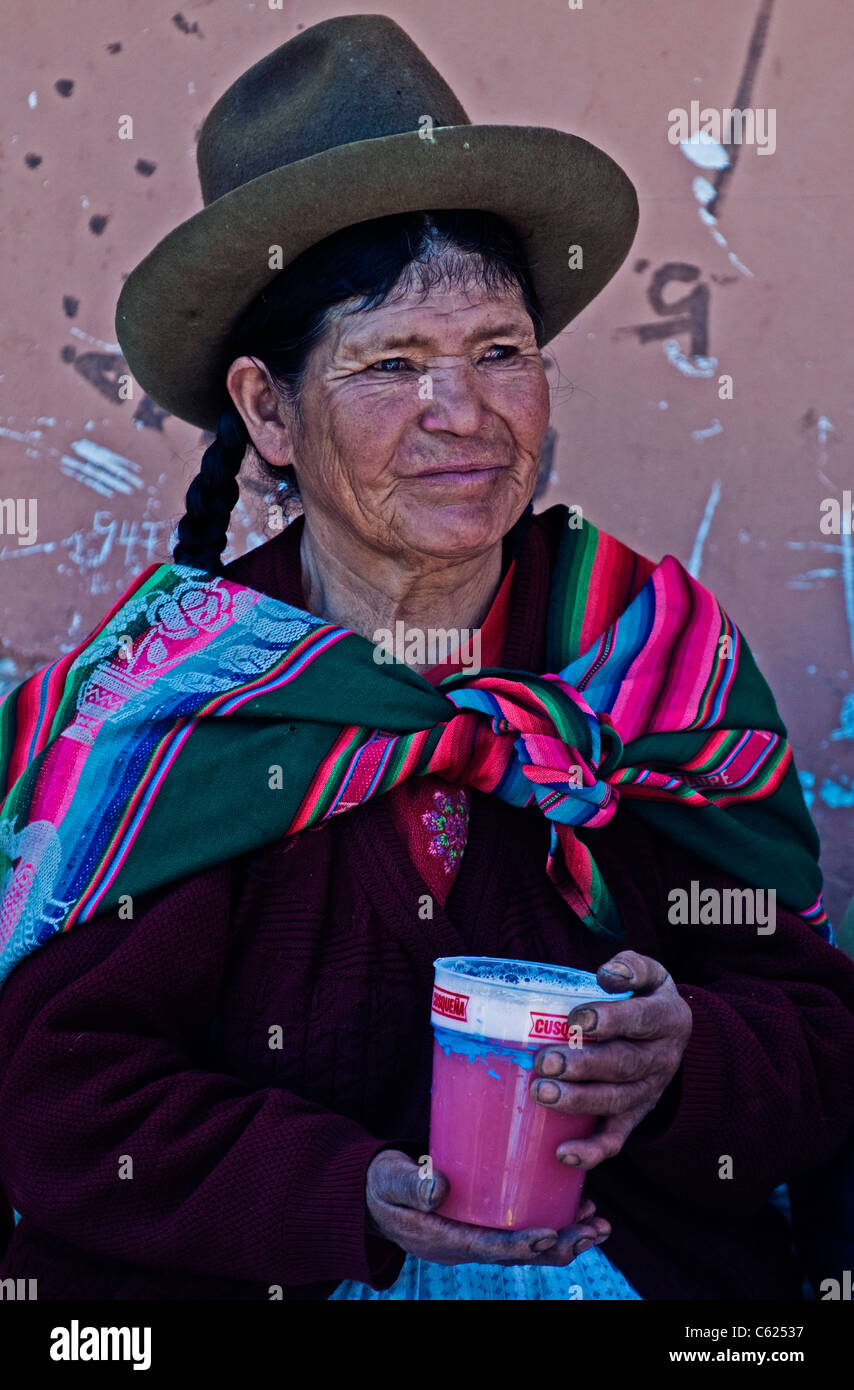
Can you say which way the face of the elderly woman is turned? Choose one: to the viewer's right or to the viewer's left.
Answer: to the viewer's right

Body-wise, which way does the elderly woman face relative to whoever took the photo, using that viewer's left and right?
facing the viewer and to the right of the viewer
